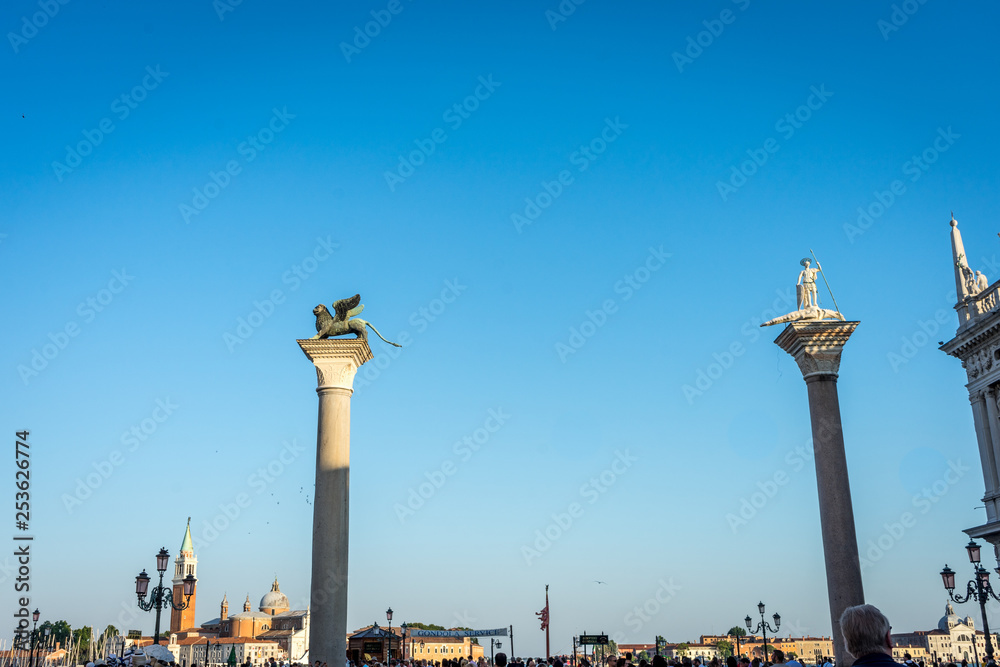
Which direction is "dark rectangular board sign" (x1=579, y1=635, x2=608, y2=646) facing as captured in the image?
toward the camera

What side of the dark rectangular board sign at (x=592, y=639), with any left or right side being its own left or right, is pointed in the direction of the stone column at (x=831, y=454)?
front

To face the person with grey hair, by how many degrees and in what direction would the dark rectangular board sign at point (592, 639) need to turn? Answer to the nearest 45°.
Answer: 0° — it already faces them

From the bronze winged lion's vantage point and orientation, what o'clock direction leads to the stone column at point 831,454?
The stone column is roughly at 7 o'clock from the bronze winged lion.

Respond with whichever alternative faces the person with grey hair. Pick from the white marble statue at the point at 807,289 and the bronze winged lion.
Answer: the white marble statue

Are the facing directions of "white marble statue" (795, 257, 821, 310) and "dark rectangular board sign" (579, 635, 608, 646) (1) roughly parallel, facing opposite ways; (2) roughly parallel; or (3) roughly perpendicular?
roughly parallel

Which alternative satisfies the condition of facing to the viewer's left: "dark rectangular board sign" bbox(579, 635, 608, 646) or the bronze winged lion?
the bronze winged lion

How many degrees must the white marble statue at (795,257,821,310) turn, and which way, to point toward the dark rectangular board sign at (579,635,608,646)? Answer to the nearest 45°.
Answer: approximately 135° to its right

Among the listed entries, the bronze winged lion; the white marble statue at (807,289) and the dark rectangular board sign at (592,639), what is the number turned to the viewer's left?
1

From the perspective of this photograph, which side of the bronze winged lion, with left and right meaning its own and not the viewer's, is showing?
left

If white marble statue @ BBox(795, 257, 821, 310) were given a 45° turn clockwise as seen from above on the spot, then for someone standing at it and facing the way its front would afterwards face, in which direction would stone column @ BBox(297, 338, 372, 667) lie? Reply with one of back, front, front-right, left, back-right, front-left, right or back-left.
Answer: front-right

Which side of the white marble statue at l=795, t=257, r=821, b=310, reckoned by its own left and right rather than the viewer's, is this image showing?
front
